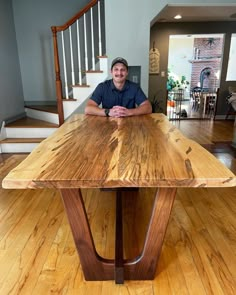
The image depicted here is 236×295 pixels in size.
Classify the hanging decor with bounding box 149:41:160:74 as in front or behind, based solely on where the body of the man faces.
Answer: behind

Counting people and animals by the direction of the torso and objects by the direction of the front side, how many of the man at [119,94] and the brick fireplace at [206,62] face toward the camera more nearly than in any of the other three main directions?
2

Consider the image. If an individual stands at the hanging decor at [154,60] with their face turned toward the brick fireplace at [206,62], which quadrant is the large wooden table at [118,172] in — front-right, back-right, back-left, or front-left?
back-right

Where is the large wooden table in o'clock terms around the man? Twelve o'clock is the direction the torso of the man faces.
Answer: The large wooden table is roughly at 12 o'clock from the man.

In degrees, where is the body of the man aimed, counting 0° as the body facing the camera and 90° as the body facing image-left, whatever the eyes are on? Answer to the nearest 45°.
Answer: approximately 0°

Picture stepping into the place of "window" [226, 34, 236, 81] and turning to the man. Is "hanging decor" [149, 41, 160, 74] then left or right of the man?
right

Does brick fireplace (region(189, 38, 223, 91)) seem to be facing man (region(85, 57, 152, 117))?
yes

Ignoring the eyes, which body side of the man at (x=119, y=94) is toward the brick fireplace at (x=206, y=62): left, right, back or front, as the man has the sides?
back

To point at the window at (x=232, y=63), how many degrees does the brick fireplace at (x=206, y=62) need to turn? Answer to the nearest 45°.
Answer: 0° — it already faces it
